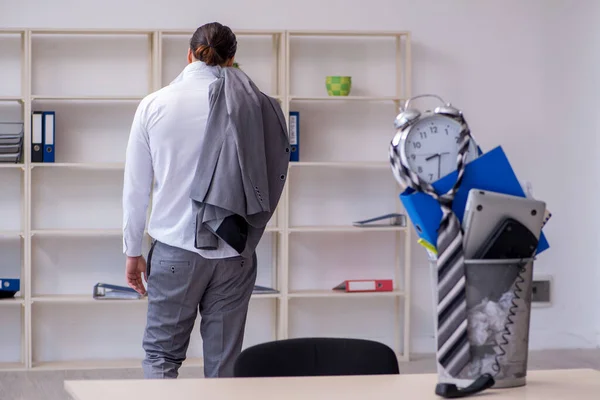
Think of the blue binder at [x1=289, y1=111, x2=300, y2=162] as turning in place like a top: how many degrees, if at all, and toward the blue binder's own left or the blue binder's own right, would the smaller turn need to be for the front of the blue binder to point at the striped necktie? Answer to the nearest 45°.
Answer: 0° — it already faces it

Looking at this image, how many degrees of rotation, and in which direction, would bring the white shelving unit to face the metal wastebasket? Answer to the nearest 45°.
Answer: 0° — it already faces it

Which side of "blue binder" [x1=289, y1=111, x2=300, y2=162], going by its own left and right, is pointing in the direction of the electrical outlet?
left

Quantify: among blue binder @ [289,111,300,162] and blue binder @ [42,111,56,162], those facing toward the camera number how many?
2

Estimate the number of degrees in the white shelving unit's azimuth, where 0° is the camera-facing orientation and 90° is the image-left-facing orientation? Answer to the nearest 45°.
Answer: approximately 0°

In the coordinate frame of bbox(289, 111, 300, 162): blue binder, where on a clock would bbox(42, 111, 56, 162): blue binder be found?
bbox(42, 111, 56, 162): blue binder is roughly at 3 o'clock from bbox(289, 111, 300, 162): blue binder.
